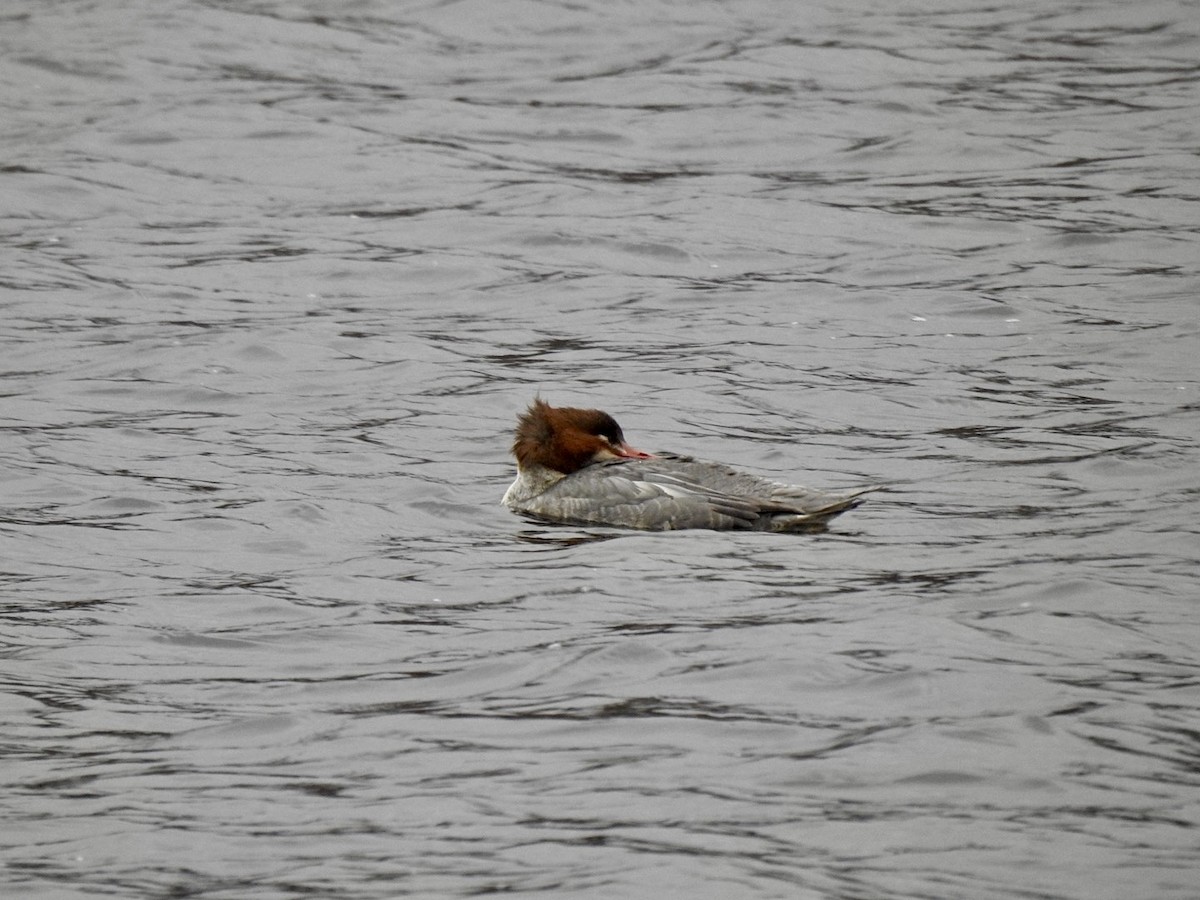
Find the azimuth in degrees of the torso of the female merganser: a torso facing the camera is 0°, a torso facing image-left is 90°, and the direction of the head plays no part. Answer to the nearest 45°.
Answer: approximately 90°
